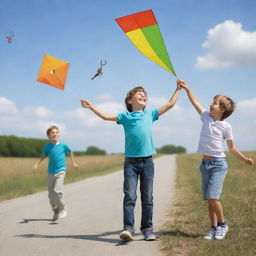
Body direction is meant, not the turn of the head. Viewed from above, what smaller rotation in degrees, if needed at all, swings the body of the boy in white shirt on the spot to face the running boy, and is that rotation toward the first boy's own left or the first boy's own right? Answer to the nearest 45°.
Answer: approximately 90° to the first boy's own right

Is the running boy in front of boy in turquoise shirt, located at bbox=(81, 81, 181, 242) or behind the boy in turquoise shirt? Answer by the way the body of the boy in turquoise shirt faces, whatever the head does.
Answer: behind

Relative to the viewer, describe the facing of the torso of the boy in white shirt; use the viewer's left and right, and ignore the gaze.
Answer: facing the viewer and to the left of the viewer

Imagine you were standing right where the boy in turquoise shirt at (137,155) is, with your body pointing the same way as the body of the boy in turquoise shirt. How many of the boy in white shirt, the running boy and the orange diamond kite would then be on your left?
1

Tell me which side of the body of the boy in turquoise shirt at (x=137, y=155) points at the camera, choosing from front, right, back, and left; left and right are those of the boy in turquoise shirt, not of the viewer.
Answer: front

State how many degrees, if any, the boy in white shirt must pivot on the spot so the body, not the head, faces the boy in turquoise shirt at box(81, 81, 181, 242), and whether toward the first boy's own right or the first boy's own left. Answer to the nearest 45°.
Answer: approximately 45° to the first boy's own right

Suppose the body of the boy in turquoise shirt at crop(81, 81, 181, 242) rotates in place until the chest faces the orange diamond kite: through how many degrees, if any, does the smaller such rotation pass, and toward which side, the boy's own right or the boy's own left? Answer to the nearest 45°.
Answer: approximately 135° to the boy's own right

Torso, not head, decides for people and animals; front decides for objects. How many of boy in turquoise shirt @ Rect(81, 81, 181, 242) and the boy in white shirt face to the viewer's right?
0

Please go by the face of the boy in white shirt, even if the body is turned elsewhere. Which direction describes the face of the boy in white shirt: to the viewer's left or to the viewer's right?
to the viewer's left

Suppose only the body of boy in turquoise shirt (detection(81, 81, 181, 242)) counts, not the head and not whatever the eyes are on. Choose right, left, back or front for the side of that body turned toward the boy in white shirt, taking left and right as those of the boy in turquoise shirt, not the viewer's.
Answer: left
